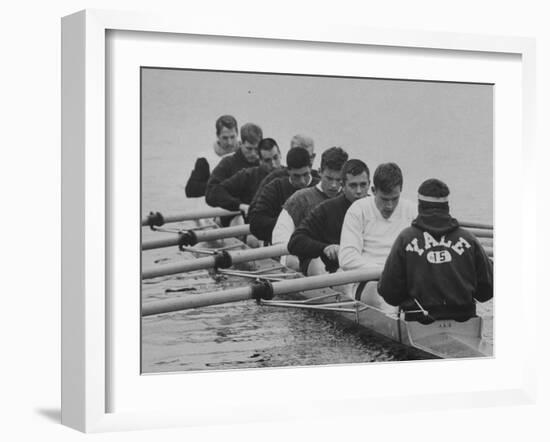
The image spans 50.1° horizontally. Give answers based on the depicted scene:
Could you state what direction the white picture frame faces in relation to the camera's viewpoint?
facing the viewer and to the right of the viewer
